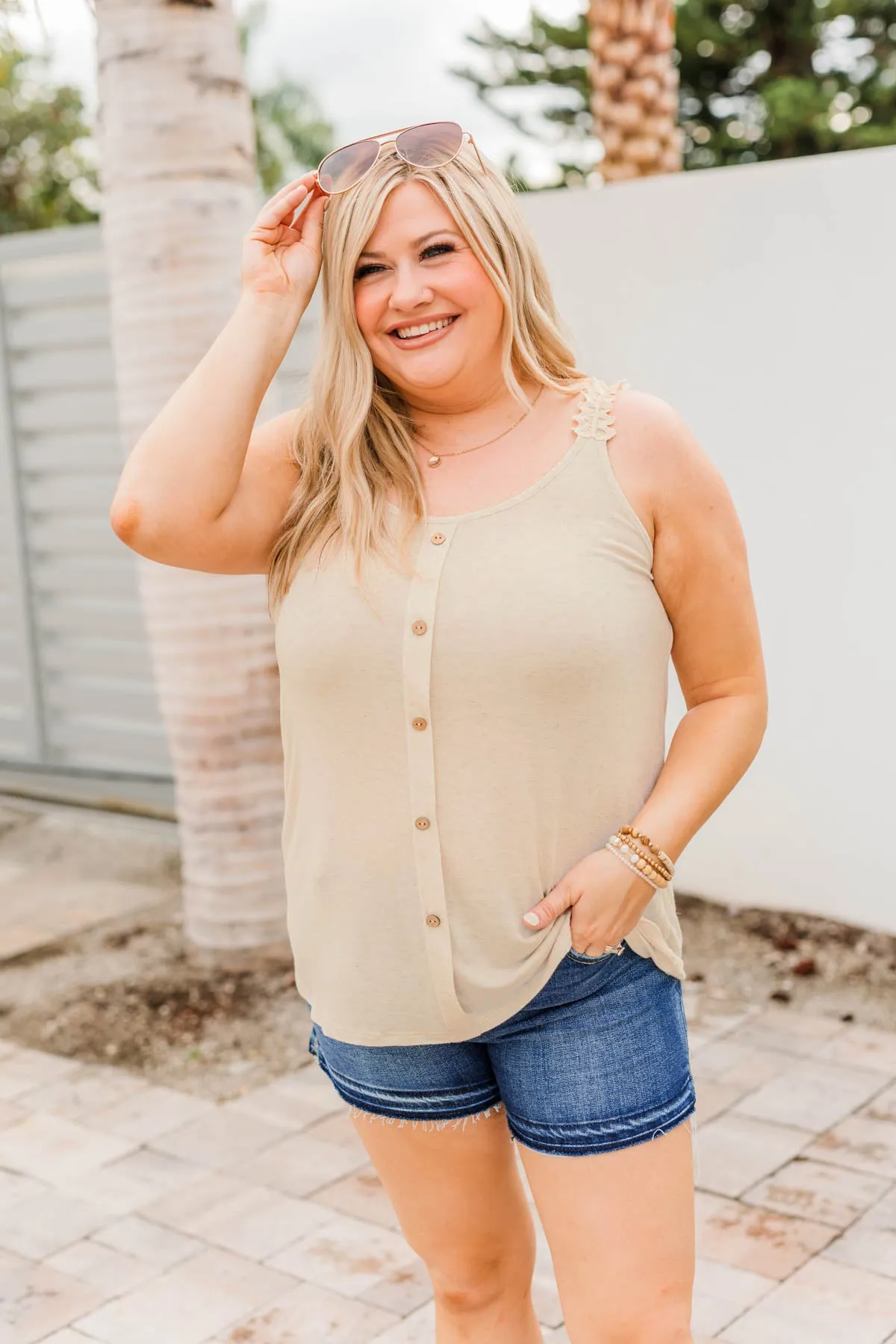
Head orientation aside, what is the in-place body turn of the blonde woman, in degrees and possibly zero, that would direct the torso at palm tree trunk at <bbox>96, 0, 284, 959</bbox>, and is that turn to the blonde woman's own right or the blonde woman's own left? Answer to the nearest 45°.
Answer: approximately 180°

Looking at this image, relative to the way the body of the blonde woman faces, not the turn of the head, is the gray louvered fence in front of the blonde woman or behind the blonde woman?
behind

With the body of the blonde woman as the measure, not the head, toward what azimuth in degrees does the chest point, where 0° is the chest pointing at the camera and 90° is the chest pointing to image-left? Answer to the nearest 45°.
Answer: approximately 0°
